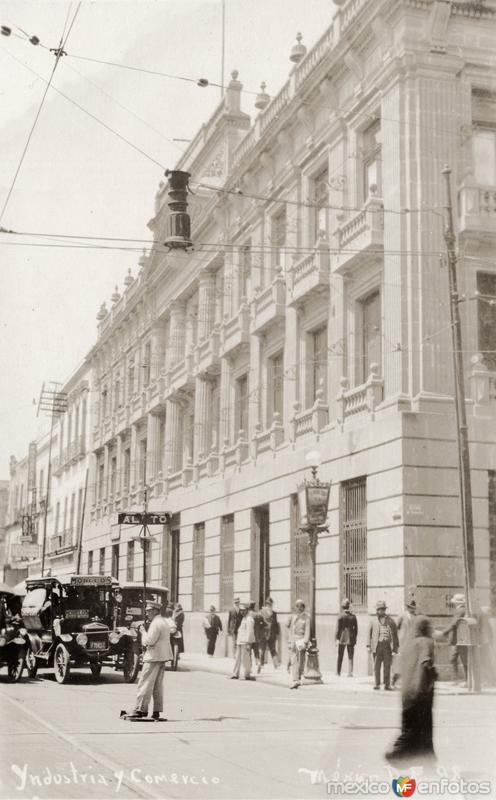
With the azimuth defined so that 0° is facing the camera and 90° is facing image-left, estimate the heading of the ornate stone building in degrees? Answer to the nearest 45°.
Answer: approximately 45°

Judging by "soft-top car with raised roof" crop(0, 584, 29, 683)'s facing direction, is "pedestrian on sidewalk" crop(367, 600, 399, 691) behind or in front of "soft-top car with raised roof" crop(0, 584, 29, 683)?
in front

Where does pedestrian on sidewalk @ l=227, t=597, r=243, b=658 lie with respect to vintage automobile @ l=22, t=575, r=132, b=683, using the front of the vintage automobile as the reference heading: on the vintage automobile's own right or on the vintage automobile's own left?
on the vintage automobile's own left

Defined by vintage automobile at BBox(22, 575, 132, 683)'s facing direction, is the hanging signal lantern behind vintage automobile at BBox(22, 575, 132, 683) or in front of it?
in front

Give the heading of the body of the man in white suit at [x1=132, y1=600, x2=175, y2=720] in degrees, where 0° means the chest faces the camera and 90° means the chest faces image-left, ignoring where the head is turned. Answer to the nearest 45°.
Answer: approximately 90°

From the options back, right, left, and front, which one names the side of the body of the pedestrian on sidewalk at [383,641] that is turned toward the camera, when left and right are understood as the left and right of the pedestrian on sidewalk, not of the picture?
front

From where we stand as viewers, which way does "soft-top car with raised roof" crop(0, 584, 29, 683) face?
facing the viewer and to the right of the viewer
